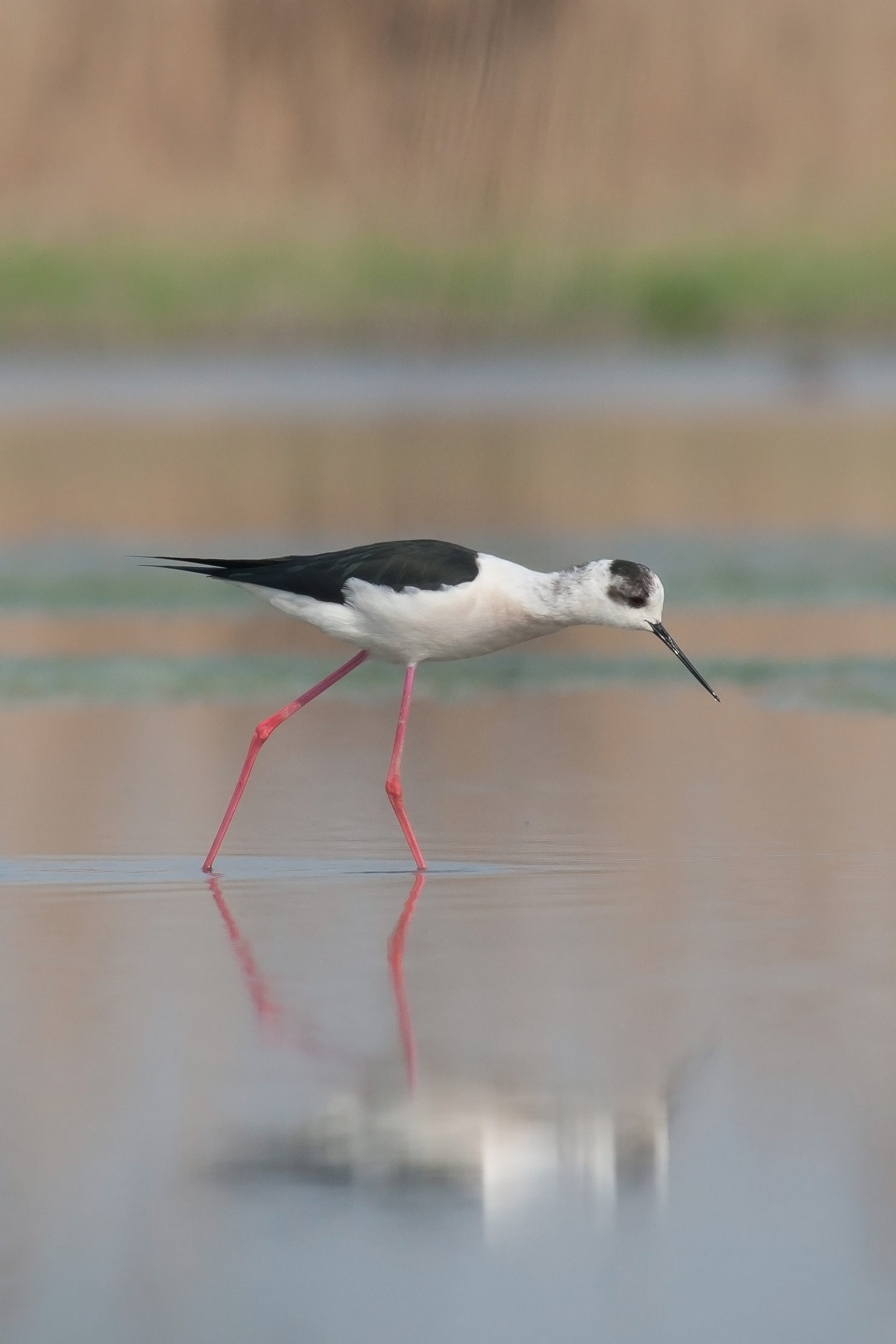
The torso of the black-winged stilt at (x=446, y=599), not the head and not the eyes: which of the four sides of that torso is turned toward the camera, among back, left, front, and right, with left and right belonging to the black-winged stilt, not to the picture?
right
